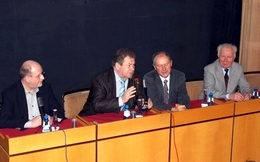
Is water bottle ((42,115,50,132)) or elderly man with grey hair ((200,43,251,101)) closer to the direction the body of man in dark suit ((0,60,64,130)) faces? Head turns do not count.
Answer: the water bottle

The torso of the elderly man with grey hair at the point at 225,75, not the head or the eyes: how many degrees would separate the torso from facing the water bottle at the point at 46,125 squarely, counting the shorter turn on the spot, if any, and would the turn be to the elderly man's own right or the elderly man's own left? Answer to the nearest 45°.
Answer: approximately 45° to the elderly man's own right

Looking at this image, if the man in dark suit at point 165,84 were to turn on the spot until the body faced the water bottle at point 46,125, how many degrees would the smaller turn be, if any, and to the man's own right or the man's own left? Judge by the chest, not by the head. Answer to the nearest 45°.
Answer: approximately 45° to the man's own right

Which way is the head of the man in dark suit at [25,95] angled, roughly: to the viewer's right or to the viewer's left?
to the viewer's right

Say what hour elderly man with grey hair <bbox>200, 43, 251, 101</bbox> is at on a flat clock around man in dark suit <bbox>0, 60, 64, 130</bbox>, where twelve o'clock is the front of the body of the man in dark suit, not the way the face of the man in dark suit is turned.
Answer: The elderly man with grey hair is roughly at 10 o'clock from the man in dark suit.

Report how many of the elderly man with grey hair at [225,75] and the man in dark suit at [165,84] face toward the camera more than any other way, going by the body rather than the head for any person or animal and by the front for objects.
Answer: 2

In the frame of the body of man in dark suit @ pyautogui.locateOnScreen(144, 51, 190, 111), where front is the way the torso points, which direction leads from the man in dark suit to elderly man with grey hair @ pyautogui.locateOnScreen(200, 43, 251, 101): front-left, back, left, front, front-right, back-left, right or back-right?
back-left

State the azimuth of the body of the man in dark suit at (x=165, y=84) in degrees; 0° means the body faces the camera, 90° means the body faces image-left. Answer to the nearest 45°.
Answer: approximately 0°

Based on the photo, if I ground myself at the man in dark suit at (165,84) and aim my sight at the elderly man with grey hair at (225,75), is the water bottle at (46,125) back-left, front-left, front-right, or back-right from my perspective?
back-right
